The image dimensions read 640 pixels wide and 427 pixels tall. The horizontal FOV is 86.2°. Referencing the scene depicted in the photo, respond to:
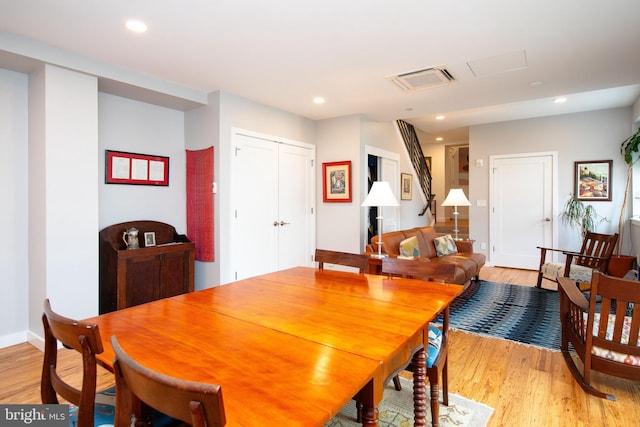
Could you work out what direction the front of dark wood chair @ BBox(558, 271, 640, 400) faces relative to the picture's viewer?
facing away from the viewer and to the left of the viewer

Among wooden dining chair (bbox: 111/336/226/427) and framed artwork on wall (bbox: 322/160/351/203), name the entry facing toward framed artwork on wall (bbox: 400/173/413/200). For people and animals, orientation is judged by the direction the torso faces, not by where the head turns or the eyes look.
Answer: the wooden dining chair

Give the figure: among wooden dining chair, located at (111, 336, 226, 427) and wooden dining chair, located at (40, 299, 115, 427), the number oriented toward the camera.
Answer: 0

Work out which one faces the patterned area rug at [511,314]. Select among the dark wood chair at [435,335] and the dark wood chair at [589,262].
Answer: the dark wood chair at [589,262]

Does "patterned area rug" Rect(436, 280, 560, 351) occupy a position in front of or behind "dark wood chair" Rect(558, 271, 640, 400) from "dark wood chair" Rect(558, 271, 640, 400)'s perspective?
in front

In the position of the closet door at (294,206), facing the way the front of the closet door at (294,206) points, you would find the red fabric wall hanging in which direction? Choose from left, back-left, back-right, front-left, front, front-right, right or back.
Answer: right

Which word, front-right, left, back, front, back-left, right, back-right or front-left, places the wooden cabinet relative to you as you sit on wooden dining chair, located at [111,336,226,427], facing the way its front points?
front-left

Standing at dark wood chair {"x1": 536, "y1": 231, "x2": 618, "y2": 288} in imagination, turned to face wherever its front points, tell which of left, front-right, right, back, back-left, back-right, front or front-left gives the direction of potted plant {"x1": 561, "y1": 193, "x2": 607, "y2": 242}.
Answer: back-right

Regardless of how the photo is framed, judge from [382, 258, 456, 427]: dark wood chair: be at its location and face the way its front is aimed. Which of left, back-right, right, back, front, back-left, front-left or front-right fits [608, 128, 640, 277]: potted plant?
back

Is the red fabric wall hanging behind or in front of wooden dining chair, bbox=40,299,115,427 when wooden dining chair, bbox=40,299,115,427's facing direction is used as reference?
in front

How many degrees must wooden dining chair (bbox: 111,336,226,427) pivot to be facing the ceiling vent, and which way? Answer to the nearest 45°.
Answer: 0° — it already faces it

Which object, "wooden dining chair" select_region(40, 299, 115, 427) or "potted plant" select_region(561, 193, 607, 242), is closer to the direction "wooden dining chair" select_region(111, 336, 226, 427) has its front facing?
the potted plant

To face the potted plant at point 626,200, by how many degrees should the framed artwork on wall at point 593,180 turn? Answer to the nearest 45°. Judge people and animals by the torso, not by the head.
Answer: approximately 45° to its left

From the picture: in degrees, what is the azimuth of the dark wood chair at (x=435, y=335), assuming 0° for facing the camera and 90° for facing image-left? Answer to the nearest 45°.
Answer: approximately 45°

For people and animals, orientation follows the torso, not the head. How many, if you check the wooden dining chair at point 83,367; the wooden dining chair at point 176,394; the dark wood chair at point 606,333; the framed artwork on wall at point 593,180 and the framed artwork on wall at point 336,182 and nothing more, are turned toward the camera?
2

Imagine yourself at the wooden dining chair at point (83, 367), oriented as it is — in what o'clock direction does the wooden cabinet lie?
The wooden cabinet is roughly at 11 o'clock from the wooden dining chair.
